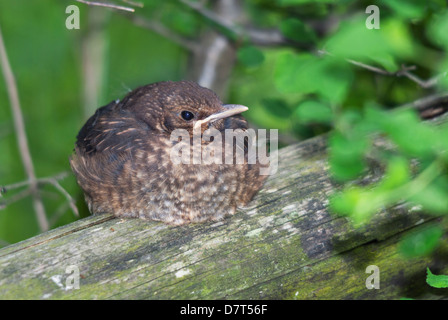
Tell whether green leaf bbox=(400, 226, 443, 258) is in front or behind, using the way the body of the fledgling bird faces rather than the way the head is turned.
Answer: in front

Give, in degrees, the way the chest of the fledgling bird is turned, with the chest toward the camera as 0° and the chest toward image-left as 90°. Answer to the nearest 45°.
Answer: approximately 315°

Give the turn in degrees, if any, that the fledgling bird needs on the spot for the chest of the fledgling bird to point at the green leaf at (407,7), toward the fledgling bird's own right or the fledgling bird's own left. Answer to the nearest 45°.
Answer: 0° — it already faces it

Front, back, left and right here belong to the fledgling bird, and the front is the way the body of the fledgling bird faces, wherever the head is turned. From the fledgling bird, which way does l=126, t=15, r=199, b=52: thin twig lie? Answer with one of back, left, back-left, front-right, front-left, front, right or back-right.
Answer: back-left

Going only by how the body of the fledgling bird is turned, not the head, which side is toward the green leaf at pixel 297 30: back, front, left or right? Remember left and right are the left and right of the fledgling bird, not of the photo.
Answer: left

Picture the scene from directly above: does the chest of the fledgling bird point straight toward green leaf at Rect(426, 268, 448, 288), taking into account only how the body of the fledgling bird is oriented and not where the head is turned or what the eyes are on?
yes
